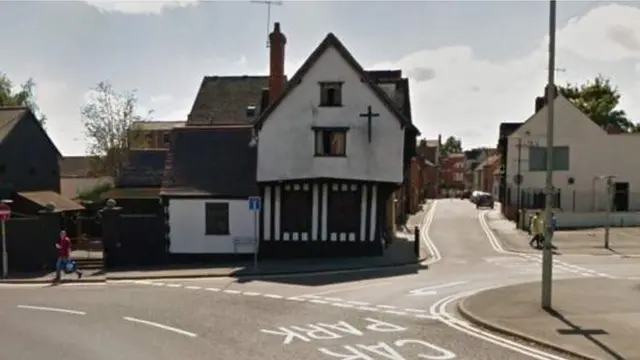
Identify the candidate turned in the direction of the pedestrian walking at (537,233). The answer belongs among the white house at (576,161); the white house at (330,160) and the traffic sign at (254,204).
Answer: the white house at (576,161)

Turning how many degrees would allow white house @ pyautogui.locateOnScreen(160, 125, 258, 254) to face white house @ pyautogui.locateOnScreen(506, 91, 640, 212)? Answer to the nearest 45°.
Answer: approximately 135° to its left

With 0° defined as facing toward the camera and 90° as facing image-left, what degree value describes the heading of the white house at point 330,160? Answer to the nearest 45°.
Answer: approximately 0°

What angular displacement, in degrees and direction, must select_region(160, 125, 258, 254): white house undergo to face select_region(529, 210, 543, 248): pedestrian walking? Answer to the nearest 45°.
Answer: approximately 90° to its left

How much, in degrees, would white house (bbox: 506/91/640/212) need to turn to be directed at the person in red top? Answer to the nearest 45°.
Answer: approximately 45° to its right

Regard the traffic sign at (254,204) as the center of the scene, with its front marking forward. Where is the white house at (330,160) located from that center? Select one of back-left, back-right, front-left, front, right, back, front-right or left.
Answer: back-left

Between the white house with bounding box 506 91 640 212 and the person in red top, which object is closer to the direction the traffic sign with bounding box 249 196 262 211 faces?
the person in red top
